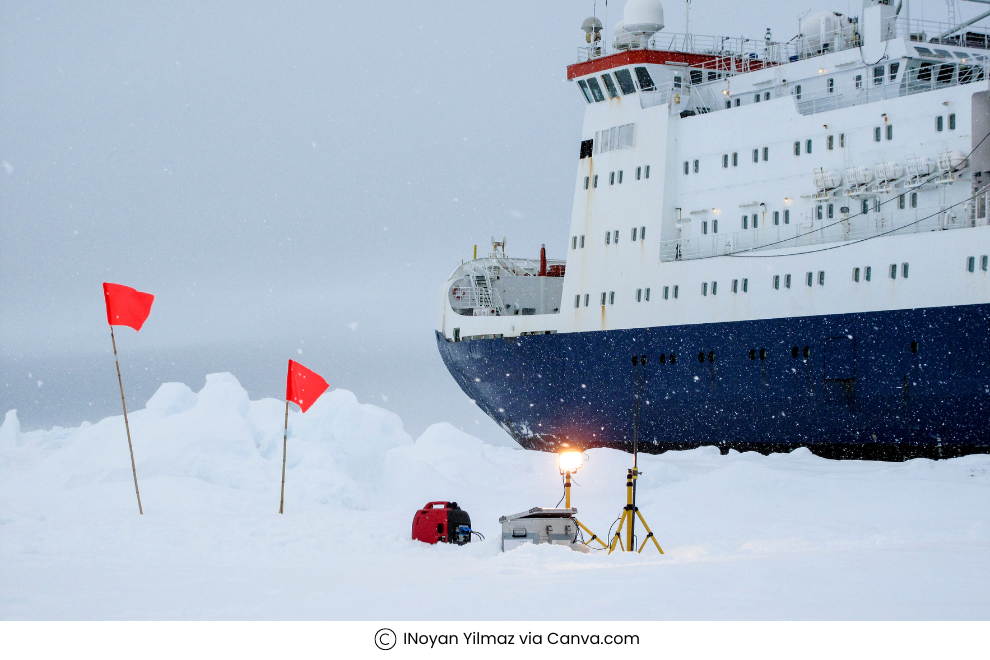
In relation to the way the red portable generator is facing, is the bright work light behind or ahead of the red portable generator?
ahead

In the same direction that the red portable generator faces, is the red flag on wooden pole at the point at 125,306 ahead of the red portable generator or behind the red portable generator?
behind

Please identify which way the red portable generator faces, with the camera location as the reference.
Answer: facing the viewer and to the right of the viewer

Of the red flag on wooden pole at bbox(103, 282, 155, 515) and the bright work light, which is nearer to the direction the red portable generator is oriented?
the bright work light

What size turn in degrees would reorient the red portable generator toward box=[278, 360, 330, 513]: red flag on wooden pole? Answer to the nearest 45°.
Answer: approximately 180°

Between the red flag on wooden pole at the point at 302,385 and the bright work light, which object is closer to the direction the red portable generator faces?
the bright work light
